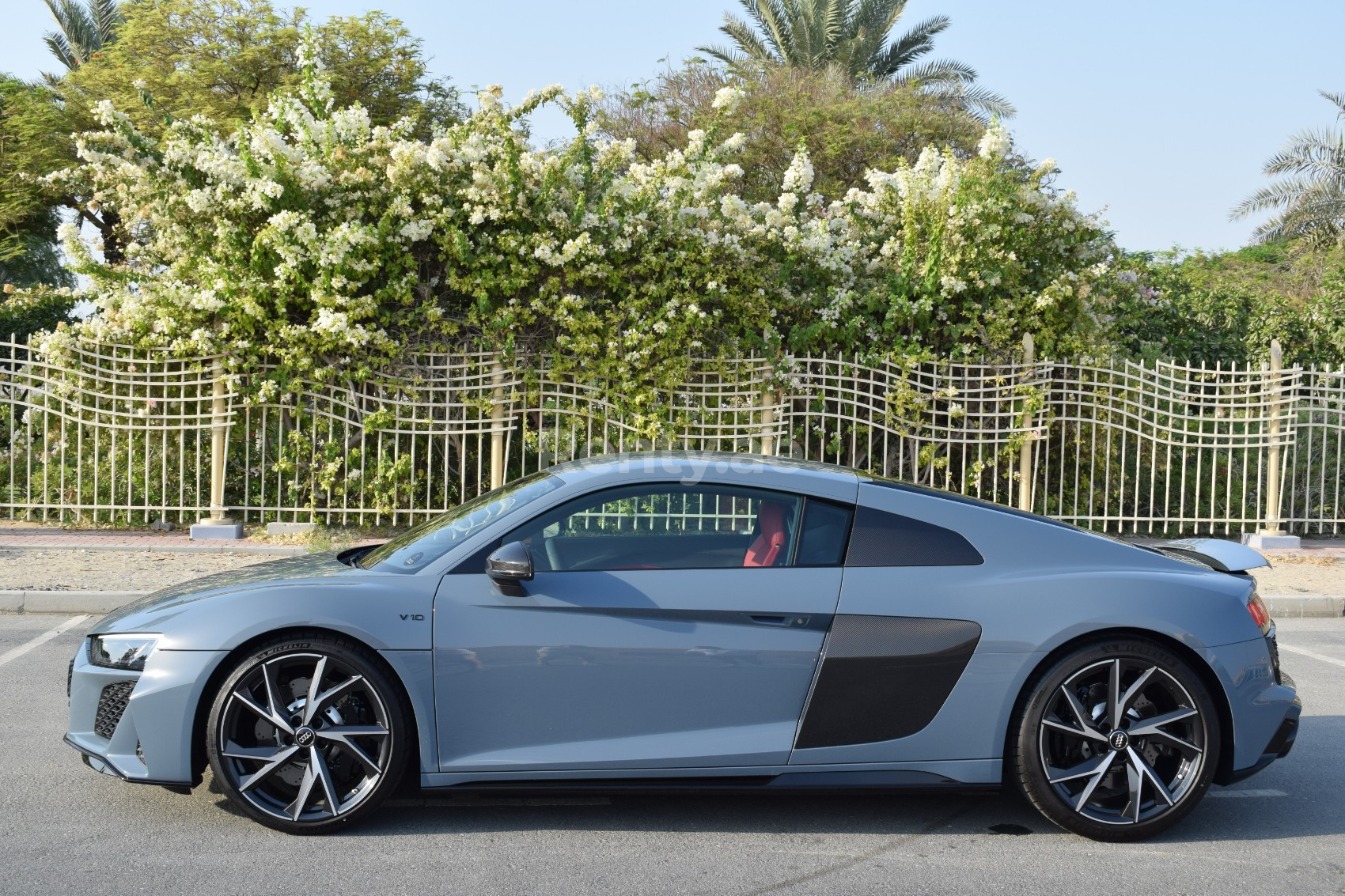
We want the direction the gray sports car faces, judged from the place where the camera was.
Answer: facing to the left of the viewer

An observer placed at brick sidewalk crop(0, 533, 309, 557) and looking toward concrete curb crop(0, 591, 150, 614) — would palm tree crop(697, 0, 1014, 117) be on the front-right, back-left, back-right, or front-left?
back-left

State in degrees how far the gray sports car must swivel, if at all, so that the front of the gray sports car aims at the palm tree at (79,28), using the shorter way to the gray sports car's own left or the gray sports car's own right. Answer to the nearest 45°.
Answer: approximately 45° to the gray sports car's own right

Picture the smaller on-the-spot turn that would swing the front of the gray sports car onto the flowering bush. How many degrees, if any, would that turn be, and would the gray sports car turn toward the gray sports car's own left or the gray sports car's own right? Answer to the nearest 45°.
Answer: approximately 90° to the gray sports car's own right

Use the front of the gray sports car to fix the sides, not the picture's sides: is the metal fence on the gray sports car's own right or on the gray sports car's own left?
on the gray sports car's own right

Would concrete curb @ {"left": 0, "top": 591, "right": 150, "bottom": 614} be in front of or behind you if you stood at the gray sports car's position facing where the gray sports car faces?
in front

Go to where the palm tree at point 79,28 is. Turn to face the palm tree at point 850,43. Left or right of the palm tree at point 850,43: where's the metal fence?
right

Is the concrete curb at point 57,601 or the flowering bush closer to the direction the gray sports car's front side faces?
the concrete curb

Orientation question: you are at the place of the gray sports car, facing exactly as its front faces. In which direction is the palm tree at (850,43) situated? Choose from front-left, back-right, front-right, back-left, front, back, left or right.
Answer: right

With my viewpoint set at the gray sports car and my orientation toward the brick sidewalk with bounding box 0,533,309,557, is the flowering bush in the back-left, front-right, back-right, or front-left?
front-right

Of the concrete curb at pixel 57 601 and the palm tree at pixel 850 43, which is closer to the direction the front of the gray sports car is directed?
the concrete curb

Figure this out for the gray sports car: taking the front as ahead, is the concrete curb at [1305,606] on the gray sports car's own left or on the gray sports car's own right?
on the gray sports car's own right
